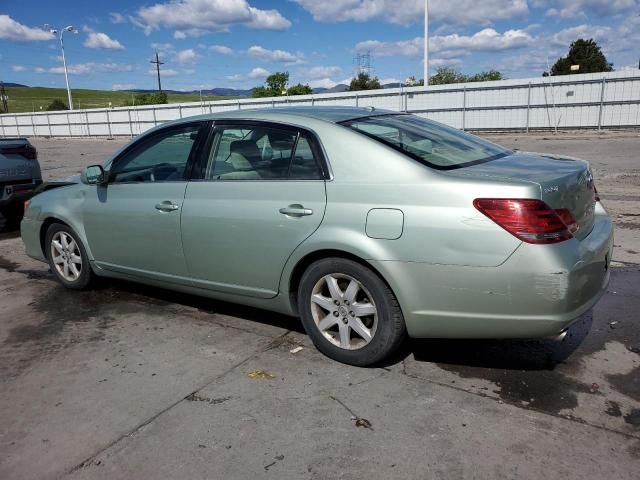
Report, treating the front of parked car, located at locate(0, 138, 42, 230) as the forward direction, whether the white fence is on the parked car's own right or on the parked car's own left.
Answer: on the parked car's own right

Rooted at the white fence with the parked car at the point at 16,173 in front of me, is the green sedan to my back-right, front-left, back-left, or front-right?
front-left

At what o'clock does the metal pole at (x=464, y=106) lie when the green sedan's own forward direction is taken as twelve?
The metal pole is roughly at 2 o'clock from the green sedan.

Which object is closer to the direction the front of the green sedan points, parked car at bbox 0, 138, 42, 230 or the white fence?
the parked car

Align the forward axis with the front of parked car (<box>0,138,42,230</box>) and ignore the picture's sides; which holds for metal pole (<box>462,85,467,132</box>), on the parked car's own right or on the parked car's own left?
on the parked car's own right

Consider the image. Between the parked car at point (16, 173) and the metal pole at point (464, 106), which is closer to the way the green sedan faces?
the parked car

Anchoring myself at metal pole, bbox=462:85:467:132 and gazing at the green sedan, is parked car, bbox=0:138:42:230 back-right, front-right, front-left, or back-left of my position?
front-right

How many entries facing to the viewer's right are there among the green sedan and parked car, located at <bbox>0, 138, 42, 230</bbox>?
0

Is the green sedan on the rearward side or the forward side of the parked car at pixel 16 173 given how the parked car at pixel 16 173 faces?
on the rearward side

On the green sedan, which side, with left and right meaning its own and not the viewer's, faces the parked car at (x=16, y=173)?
front

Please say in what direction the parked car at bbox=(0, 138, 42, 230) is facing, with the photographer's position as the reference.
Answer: facing away from the viewer and to the left of the viewer

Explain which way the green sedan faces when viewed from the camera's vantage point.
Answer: facing away from the viewer and to the left of the viewer

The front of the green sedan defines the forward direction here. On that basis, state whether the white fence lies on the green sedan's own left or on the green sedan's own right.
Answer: on the green sedan's own right
